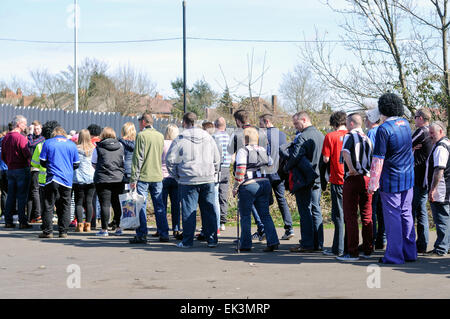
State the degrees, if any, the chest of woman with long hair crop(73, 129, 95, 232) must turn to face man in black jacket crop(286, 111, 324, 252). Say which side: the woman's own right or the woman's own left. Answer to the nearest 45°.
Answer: approximately 135° to the woman's own right

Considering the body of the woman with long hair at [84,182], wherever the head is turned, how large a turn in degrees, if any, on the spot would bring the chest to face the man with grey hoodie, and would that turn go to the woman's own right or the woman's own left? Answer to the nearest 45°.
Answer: approximately 135° to the woman's own right

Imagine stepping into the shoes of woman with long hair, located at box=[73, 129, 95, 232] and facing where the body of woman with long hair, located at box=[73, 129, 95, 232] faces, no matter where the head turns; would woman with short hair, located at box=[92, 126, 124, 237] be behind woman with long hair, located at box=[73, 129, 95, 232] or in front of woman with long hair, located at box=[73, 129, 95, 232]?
behind

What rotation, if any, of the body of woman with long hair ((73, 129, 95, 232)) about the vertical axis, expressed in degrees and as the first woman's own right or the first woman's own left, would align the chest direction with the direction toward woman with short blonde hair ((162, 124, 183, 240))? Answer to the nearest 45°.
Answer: approximately 135° to the first woman's own right

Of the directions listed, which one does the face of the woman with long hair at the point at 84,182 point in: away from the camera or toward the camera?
away from the camera

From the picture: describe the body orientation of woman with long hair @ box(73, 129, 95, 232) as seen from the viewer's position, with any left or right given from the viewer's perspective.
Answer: facing away from the viewer
